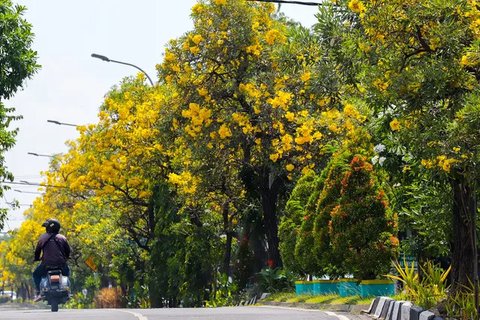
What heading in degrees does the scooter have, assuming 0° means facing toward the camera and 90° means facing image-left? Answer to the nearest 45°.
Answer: approximately 180°

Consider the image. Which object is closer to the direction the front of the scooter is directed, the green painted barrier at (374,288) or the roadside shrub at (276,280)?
the roadside shrub

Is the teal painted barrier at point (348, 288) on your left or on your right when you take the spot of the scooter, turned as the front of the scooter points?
on your right

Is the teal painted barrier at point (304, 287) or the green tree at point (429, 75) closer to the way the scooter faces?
the teal painted barrier

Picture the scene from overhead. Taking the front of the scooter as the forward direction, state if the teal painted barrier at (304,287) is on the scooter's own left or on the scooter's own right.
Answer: on the scooter's own right

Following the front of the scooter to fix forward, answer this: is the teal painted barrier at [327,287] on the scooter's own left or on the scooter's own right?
on the scooter's own right

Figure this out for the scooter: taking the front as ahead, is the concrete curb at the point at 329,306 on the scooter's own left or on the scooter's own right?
on the scooter's own right
